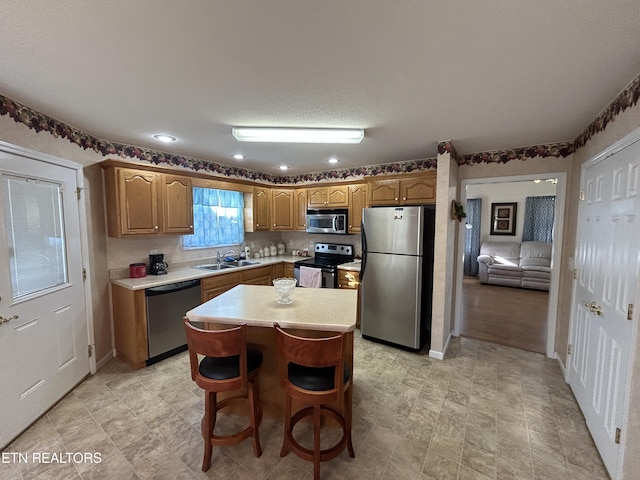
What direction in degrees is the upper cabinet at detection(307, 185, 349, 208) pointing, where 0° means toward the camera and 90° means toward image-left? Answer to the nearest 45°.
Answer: approximately 45°

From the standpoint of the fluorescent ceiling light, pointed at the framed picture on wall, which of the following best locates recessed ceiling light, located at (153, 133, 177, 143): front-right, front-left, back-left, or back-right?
back-left

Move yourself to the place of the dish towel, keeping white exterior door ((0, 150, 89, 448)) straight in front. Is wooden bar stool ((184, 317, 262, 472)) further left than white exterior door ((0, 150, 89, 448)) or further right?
left

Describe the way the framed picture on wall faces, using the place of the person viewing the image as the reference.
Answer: facing the viewer

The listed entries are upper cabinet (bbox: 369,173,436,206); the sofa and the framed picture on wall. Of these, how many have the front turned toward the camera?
3

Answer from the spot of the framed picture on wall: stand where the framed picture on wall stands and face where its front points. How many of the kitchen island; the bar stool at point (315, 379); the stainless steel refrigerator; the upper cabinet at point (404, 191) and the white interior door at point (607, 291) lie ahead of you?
5

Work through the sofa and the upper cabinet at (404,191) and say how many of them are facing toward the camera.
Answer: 2

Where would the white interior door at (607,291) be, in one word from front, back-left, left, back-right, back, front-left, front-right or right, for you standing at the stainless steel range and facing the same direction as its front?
left

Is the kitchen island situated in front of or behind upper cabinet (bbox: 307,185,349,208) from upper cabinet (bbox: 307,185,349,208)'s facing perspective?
in front

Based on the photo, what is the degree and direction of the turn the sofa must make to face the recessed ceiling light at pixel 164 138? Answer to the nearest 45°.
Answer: approximately 45° to its right

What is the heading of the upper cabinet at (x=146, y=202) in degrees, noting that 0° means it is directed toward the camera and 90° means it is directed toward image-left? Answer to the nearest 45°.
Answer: approximately 315°

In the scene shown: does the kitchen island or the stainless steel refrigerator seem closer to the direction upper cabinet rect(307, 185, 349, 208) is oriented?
the kitchen island

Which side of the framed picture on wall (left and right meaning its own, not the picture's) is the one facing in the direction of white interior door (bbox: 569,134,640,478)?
front

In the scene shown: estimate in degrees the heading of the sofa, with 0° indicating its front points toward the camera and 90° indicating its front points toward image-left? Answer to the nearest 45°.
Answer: approximately 0°

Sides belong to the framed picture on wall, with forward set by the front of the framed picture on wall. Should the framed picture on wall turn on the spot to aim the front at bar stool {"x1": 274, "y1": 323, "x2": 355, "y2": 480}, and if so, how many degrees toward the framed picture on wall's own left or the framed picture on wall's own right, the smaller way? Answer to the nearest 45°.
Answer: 0° — it already faces it

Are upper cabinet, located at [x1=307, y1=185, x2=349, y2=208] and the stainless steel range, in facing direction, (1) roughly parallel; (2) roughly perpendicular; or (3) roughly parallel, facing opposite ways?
roughly parallel
